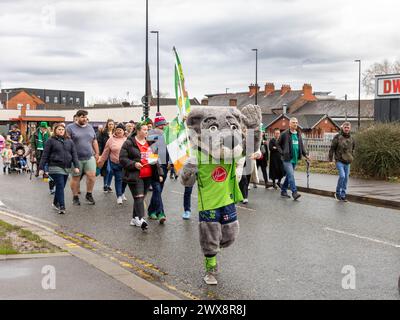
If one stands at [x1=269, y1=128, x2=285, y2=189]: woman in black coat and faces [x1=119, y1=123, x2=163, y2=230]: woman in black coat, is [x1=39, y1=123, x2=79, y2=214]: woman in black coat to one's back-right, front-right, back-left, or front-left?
front-right

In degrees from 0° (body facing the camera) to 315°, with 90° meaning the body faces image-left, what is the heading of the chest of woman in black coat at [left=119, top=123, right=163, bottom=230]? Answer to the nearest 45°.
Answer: approximately 315°

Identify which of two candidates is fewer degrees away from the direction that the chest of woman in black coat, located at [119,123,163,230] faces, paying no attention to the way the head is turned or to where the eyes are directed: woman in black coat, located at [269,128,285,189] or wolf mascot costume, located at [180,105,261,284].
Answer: the wolf mascot costume

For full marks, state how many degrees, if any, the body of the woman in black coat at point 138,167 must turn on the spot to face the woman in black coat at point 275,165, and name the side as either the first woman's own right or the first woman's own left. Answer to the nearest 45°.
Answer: approximately 90° to the first woman's own left

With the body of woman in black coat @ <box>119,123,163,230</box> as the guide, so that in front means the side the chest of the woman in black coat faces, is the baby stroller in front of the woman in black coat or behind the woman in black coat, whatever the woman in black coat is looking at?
behind

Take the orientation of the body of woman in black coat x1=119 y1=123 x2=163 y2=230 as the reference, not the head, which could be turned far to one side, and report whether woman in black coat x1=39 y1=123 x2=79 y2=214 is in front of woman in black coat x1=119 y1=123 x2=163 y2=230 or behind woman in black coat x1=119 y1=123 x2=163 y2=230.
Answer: behind

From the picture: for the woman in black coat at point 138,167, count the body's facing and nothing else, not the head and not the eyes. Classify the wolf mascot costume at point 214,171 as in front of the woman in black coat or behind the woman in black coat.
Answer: in front
